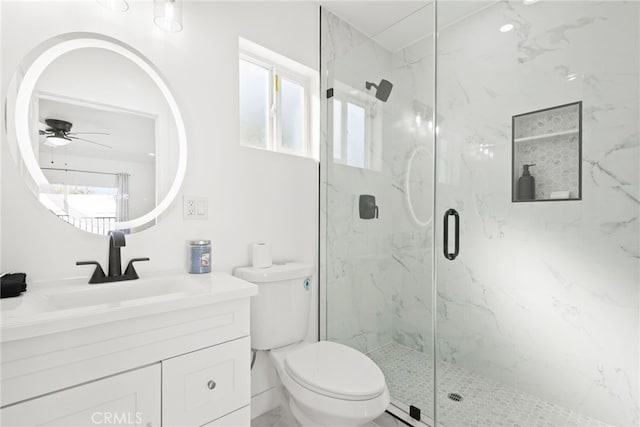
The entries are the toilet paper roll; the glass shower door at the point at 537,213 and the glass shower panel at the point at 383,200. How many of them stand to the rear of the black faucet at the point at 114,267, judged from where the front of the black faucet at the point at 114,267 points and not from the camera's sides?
0

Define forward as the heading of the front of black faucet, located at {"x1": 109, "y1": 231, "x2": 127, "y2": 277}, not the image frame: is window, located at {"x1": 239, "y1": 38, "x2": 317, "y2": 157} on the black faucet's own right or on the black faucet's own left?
on the black faucet's own left

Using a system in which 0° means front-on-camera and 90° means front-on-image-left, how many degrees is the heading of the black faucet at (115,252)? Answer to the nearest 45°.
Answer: approximately 315°

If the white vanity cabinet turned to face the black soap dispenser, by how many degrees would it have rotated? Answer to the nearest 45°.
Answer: approximately 45° to its left

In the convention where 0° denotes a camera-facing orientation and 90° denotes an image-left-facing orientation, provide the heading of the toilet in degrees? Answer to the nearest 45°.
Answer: approximately 315°

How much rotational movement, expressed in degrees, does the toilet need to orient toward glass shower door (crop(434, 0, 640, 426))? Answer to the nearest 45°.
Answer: approximately 45° to its left

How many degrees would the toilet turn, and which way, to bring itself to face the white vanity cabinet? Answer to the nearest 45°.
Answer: approximately 90° to its right

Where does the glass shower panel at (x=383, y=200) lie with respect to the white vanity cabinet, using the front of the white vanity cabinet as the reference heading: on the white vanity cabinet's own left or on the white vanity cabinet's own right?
on the white vanity cabinet's own left

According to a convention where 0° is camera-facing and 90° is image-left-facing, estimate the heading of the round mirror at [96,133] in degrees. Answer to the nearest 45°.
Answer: approximately 315°

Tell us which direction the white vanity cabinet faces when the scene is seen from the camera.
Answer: facing the viewer and to the right of the viewer

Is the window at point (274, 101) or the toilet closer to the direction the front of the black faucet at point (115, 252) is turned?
the toilet

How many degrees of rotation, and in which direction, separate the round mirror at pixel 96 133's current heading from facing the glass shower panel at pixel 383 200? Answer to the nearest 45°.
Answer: approximately 45° to its left
